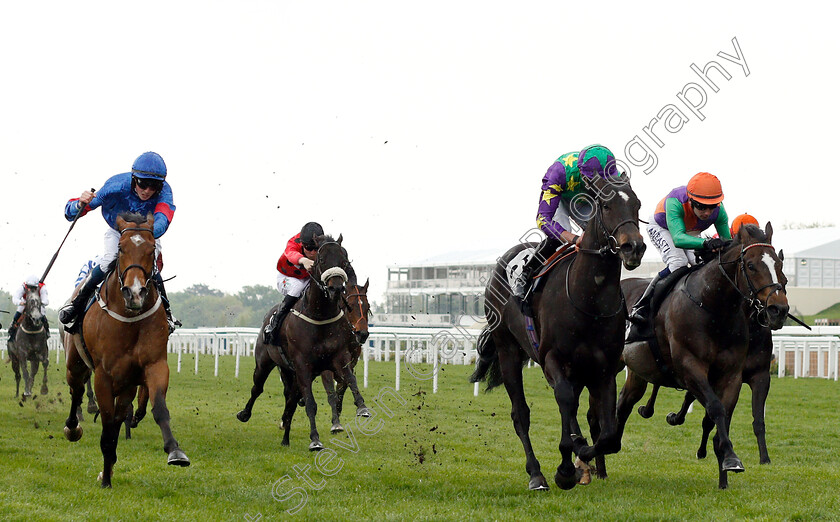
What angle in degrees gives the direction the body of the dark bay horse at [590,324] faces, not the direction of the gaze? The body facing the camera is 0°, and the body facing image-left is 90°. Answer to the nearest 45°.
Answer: approximately 315°

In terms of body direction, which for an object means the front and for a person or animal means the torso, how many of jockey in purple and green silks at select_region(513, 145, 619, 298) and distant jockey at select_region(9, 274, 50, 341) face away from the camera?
0

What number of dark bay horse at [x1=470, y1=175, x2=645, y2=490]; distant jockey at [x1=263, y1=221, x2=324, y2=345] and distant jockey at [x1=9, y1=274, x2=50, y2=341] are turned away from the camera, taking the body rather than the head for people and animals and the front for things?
0

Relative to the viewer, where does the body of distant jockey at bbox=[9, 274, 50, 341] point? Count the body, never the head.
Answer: toward the camera

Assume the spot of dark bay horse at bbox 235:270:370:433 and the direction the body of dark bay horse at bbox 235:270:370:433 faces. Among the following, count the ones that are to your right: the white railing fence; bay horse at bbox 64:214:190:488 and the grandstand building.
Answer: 1

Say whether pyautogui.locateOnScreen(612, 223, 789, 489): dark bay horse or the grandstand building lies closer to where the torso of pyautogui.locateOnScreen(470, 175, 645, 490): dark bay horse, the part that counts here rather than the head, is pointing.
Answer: the dark bay horse

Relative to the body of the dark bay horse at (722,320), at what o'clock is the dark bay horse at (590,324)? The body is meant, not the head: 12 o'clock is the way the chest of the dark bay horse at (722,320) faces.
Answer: the dark bay horse at (590,324) is roughly at 3 o'clock from the dark bay horse at (722,320).

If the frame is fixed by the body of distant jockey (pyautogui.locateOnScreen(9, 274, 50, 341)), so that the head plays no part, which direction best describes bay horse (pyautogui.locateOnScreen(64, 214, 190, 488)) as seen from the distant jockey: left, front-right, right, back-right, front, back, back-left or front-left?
front

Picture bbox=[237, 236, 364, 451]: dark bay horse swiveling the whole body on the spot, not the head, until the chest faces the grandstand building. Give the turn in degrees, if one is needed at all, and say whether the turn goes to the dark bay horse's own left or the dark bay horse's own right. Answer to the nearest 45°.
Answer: approximately 135° to the dark bay horse's own left

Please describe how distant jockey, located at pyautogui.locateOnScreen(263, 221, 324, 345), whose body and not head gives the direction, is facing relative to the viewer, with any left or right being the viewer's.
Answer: facing the viewer and to the right of the viewer

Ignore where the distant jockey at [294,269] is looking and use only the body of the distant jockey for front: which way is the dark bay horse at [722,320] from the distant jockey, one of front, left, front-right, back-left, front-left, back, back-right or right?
front

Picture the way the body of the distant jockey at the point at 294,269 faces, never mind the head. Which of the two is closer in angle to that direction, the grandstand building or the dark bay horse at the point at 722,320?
the dark bay horse

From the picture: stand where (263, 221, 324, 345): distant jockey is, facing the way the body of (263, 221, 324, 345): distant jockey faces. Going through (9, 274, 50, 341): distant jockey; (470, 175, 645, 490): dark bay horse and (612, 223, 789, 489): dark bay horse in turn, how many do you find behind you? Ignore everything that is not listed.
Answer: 1

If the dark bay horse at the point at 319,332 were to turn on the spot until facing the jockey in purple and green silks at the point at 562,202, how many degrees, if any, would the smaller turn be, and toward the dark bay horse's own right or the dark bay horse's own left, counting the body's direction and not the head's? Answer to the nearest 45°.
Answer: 0° — it already faces them

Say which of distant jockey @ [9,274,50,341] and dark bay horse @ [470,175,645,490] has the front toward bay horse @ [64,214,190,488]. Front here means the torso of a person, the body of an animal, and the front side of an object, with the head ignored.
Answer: the distant jockey

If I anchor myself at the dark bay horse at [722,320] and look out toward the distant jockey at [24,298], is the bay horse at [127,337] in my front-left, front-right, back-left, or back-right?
front-left
